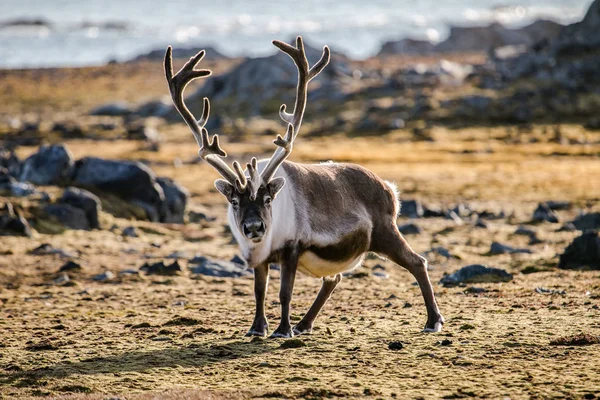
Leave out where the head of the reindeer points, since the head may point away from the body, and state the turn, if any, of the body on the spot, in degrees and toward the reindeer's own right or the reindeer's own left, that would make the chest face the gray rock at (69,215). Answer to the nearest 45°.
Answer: approximately 90° to the reindeer's own right

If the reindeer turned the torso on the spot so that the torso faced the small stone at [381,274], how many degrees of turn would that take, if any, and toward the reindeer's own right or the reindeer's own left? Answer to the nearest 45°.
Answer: approximately 135° to the reindeer's own right

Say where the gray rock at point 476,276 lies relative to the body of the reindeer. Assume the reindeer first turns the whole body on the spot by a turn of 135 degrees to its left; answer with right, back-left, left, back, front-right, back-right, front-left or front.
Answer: front-left

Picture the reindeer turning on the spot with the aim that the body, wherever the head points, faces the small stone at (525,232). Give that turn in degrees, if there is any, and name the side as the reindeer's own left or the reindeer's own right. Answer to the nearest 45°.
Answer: approximately 180°

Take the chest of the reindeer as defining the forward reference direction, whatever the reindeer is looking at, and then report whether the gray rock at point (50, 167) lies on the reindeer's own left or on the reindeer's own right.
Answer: on the reindeer's own right

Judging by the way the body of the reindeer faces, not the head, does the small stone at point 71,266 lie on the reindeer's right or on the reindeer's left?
on the reindeer's right

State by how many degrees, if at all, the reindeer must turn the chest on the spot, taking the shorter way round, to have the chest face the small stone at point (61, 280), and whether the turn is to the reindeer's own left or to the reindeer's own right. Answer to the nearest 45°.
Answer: approximately 90° to the reindeer's own right

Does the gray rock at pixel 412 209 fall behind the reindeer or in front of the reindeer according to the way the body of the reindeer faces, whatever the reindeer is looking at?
behind

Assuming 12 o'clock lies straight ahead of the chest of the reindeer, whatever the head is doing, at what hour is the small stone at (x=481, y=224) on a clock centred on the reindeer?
The small stone is roughly at 5 o'clock from the reindeer.

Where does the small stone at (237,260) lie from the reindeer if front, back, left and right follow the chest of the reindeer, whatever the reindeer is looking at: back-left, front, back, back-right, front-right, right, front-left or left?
back-right

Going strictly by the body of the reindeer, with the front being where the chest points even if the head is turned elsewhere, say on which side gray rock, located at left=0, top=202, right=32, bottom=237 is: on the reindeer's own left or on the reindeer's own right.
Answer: on the reindeer's own right

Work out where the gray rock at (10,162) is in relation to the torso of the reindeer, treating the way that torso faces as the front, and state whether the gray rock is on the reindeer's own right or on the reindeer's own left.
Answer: on the reindeer's own right

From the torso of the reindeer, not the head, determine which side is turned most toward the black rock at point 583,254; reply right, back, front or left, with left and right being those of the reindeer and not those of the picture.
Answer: back

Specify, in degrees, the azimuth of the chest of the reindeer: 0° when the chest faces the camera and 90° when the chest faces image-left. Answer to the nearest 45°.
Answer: approximately 45°

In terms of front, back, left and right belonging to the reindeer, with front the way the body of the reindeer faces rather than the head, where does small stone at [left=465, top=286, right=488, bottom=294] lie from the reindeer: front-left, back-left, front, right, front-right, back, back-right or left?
back

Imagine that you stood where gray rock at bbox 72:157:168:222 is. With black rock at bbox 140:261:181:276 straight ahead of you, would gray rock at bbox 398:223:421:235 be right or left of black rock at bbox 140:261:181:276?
left
